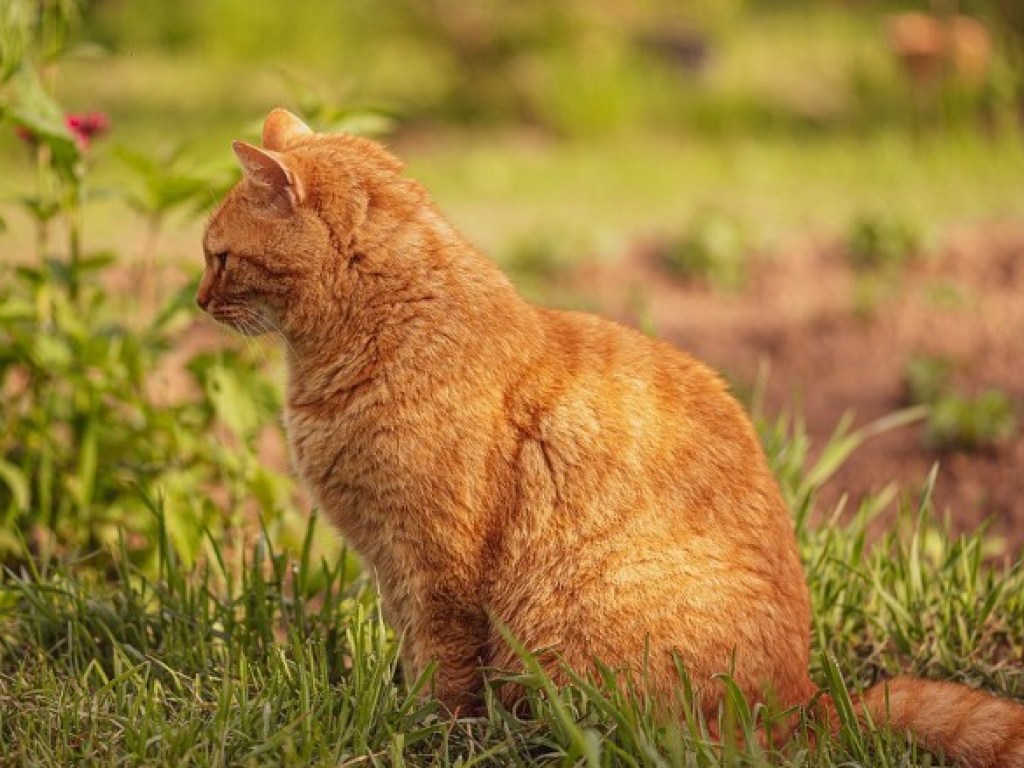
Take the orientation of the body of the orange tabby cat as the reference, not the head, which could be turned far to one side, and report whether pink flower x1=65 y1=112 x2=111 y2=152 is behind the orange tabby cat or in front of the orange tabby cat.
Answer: in front

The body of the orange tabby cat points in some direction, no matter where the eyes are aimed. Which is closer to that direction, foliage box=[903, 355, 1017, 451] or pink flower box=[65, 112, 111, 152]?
the pink flower

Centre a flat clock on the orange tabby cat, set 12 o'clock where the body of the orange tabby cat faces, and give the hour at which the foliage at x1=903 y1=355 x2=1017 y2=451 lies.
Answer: The foliage is roughly at 4 o'clock from the orange tabby cat.

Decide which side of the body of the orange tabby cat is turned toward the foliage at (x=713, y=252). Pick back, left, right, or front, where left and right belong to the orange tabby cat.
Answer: right

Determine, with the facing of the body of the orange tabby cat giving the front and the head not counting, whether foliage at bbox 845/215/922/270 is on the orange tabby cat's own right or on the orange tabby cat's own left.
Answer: on the orange tabby cat's own right

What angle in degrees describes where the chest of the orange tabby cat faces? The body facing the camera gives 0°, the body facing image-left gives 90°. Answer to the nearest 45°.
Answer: approximately 90°
